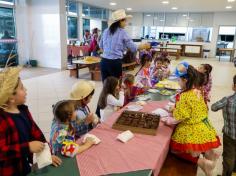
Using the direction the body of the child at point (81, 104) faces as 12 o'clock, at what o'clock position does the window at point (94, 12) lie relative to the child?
The window is roughly at 9 o'clock from the child.

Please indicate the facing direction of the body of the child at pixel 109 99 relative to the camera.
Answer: to the viewer's right

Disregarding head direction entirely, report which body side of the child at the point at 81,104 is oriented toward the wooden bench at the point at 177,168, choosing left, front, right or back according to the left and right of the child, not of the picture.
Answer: front

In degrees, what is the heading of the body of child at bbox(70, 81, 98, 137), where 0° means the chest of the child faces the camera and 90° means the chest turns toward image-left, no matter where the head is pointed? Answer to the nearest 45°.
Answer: approximately 270°

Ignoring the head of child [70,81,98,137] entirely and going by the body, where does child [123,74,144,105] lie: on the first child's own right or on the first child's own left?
on the first child's own left

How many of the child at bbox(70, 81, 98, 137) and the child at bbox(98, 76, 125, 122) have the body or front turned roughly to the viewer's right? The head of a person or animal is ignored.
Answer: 2

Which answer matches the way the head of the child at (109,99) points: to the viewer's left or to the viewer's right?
to the viewer's right

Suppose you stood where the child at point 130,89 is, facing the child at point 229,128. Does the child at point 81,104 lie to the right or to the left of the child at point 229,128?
right

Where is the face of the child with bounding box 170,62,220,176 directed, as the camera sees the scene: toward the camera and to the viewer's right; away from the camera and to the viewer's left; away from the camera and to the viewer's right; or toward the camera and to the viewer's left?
away from the camera and to the viewer's left
